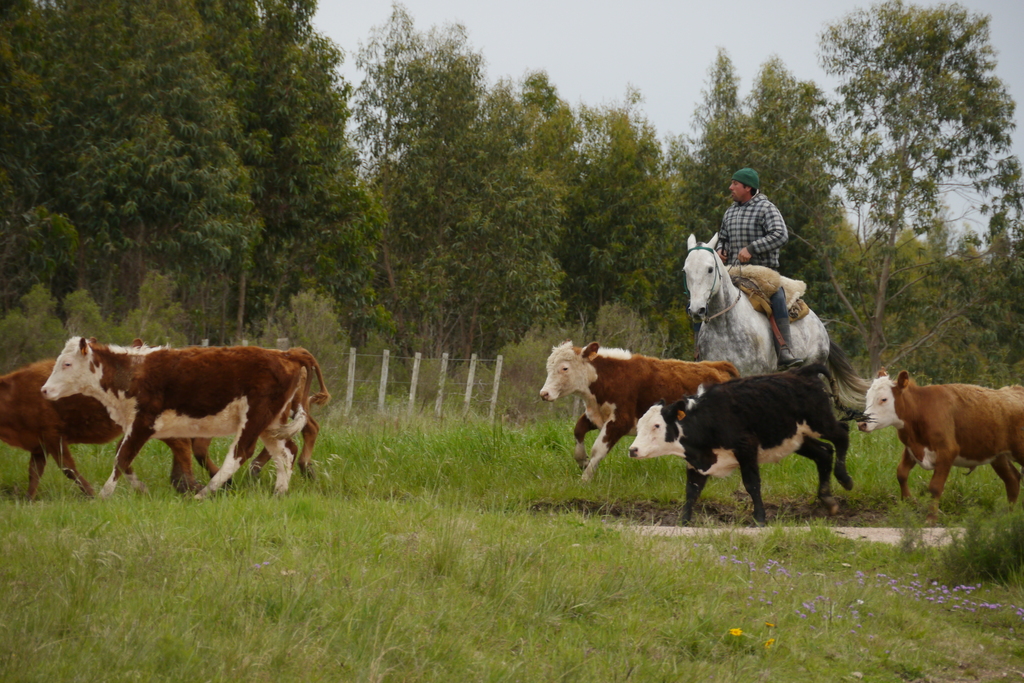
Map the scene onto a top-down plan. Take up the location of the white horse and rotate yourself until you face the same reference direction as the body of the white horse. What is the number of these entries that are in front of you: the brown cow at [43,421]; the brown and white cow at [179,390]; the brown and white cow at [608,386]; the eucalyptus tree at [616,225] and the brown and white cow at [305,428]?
4

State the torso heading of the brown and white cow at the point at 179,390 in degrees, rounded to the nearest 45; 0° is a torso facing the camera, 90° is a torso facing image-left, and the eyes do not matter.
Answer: approximately 90°

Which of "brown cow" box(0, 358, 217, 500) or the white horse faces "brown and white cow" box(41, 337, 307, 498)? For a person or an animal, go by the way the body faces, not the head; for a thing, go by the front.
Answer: the white horse

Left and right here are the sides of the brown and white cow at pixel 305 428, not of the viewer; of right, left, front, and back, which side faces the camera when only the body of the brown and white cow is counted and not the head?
left

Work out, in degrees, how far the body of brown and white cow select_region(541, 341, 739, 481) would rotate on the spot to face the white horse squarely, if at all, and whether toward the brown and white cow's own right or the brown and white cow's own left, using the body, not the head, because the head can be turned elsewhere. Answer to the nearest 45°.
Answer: approximately 135° to the brown and white cow's own right

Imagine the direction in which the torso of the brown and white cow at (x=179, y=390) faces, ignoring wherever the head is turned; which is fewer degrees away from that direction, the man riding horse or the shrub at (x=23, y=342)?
the shrub

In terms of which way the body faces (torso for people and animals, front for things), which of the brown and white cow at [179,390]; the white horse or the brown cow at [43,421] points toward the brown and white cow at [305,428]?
the white horse

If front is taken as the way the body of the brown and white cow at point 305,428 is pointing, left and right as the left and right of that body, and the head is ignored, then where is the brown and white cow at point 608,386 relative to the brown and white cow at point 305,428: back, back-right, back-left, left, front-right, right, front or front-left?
back

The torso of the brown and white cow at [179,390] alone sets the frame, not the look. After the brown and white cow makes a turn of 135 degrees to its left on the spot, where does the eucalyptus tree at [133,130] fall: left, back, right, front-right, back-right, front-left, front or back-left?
back-left

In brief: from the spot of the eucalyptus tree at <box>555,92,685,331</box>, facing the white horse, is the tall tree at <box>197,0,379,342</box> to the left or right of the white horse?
right

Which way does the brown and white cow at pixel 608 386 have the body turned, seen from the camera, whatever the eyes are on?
to the viewer's left
